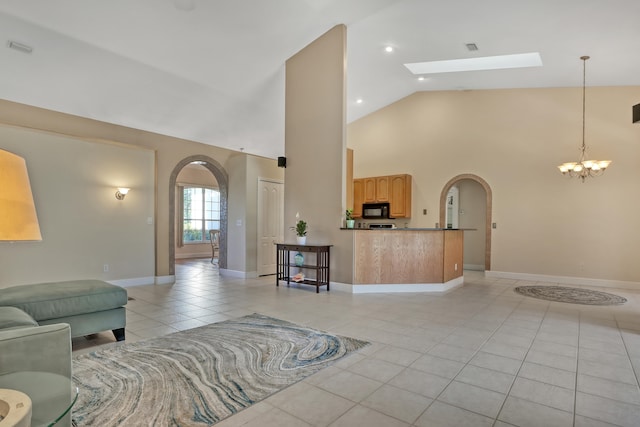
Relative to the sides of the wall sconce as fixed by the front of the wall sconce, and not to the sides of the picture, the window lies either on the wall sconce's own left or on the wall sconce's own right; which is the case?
on the wall sconce's own left

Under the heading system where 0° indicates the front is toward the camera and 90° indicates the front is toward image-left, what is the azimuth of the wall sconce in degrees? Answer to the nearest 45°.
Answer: approximately 315°

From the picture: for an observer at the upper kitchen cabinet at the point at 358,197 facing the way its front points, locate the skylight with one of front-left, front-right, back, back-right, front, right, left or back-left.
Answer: front-left

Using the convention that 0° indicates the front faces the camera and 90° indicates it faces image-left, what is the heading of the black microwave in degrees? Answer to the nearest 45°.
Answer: approximately 0°

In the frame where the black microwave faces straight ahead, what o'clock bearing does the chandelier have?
The chandelier is roughly at 10 o'clock from the black microwave.
